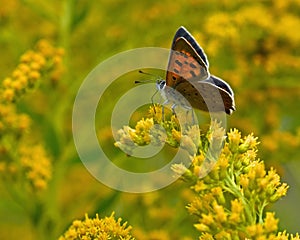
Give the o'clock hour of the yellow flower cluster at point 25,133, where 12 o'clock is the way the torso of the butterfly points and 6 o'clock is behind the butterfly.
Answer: The yellow flower cluster is roughly at 1 o'clock from the butterfly.

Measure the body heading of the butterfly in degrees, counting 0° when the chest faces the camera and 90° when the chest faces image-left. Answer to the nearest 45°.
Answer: approximately 90°
